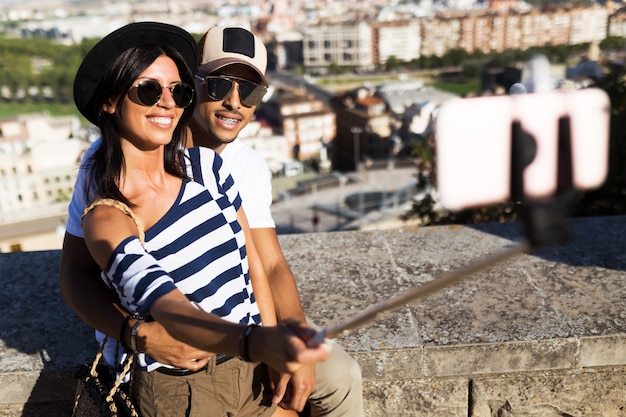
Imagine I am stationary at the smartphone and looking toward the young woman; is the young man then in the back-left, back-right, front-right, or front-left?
front-right

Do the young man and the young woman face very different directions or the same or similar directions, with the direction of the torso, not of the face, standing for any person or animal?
same or similar directions

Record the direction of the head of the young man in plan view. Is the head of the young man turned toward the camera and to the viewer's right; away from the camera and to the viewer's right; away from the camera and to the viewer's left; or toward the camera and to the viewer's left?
toward the camera and to the viewer's right

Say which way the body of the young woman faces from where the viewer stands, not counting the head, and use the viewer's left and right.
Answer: facing the viewer and to the right of the viewer

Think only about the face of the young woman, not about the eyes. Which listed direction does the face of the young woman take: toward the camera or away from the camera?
toward the camera

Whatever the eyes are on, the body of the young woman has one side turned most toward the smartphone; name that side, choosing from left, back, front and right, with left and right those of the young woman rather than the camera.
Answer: front
